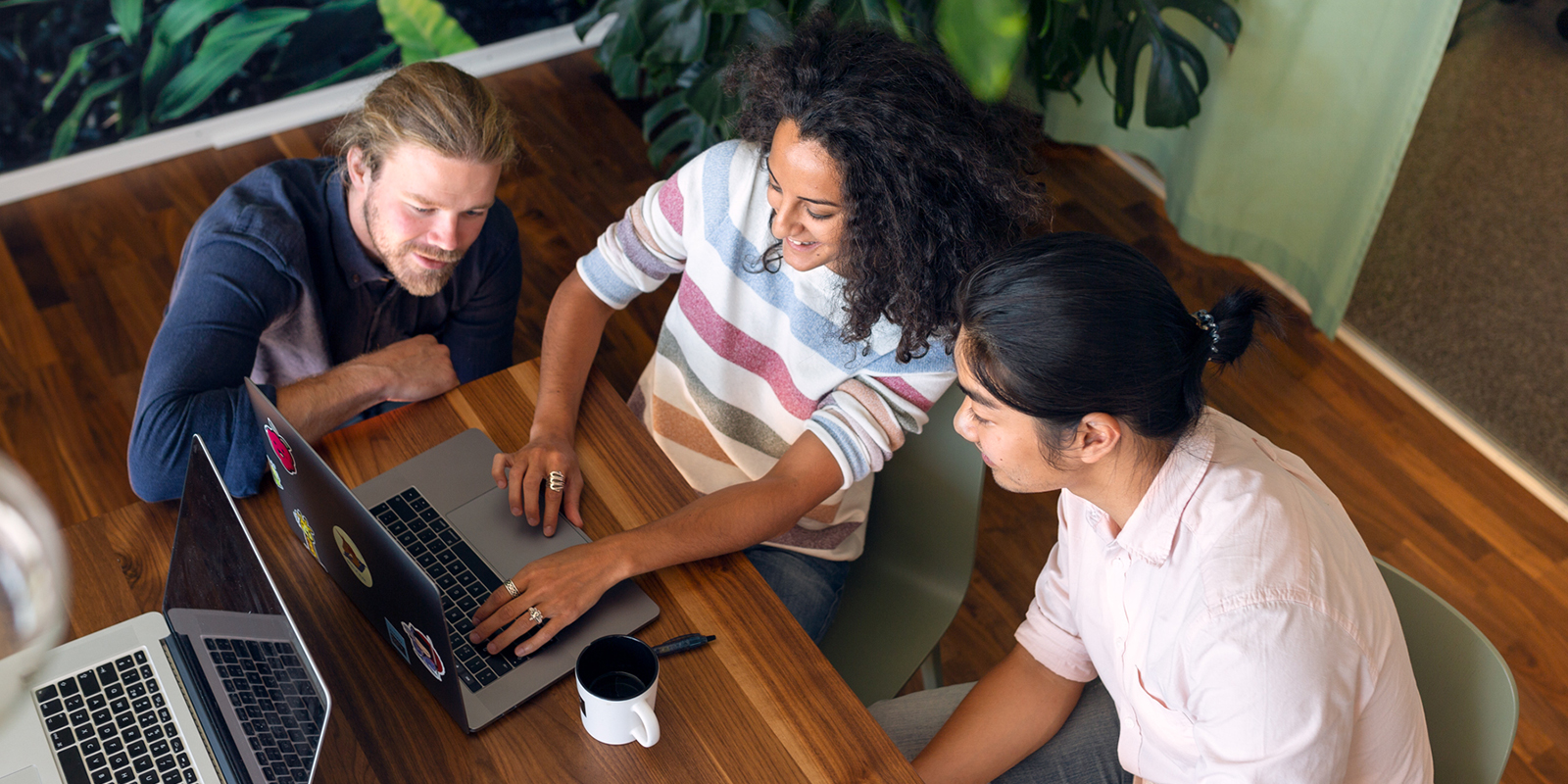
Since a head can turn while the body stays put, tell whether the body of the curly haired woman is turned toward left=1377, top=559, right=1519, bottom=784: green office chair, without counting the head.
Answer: no

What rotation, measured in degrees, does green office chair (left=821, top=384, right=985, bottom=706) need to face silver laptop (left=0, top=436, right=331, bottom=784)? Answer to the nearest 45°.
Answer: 0° — it already faces it

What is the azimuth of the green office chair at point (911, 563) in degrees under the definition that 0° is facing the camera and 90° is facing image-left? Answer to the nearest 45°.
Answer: approximately 45°

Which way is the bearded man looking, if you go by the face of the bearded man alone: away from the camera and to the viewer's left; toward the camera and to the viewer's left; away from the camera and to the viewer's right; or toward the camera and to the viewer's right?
toward the camera and to the viewer's right

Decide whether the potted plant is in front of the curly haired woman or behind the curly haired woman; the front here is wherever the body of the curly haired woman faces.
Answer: behind

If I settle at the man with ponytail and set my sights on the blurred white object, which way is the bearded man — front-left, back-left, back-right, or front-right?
front-right

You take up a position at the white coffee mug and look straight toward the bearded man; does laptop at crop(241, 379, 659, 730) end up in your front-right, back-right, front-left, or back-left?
front-left

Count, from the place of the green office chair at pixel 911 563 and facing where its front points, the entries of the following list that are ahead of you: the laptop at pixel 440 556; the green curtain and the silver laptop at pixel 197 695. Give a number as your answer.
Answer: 2

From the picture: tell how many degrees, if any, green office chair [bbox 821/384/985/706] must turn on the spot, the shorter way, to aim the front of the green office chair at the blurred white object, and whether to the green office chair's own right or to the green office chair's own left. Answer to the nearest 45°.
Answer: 0° — it already faces it

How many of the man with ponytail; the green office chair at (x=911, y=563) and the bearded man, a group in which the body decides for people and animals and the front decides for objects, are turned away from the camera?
0

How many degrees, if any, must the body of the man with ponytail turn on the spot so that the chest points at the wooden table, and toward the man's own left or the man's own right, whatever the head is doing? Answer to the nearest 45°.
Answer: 0° — they already face it

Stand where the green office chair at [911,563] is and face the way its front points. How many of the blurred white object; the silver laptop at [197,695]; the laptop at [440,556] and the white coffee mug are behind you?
0

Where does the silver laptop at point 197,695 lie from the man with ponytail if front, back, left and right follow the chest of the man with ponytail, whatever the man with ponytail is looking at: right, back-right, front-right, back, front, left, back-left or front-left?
front

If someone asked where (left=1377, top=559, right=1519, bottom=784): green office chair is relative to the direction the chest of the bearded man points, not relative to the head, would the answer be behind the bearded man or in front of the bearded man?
in front

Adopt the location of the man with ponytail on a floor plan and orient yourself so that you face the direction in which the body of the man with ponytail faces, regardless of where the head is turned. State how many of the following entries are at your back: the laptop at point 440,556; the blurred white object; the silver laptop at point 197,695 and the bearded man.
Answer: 0

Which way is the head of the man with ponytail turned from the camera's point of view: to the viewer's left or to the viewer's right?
to the viewer's left

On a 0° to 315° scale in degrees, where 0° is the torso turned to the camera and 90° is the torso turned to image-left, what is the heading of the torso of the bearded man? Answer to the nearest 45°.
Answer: approximately 315°
